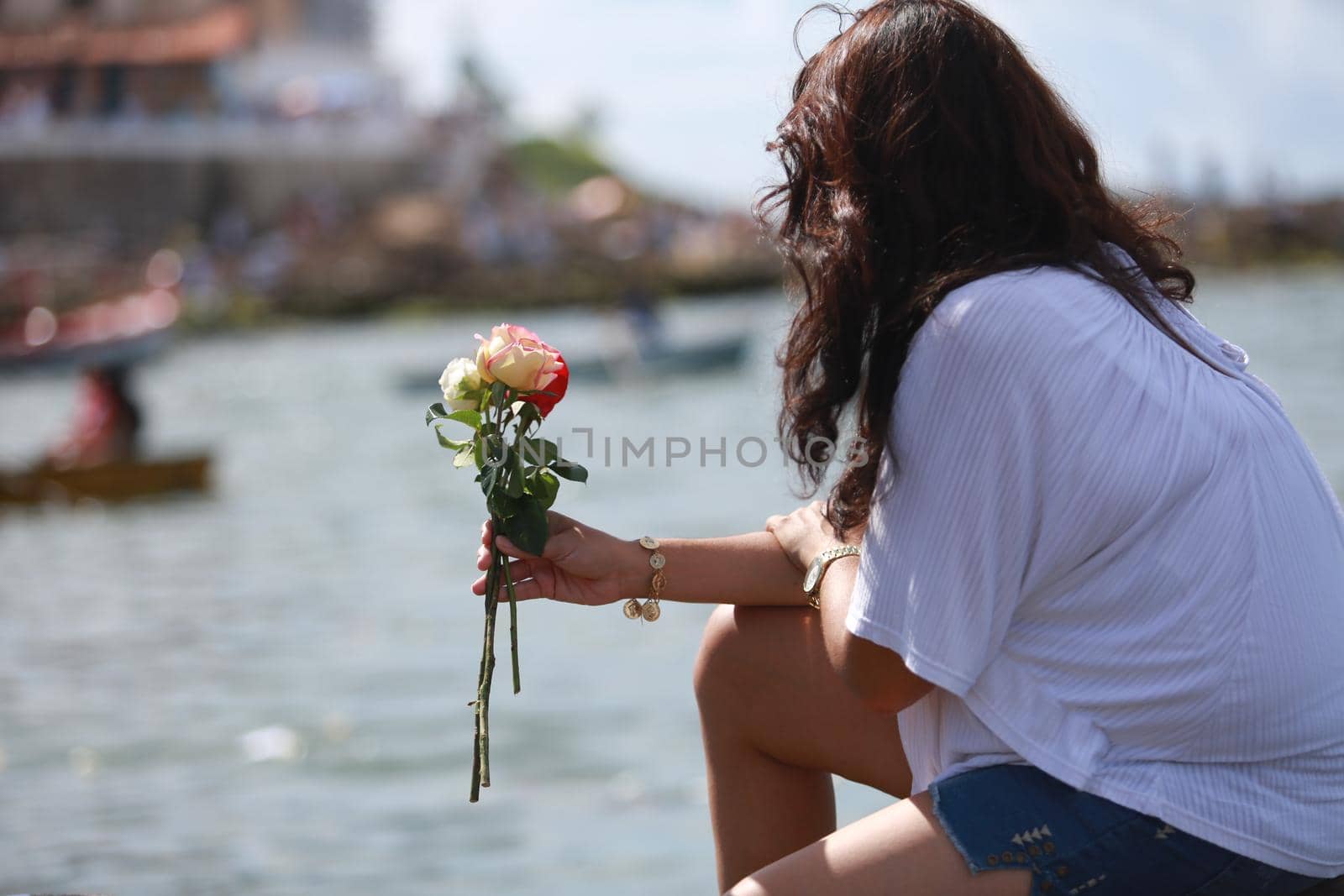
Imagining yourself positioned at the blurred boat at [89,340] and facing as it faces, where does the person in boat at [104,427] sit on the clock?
The person in boat is roughly at 3 o'clock from the blurred boat.

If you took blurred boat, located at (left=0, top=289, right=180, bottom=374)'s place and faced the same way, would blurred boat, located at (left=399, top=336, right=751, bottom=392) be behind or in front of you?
in front

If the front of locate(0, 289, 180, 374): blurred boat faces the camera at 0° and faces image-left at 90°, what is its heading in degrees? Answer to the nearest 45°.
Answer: approximately 270°

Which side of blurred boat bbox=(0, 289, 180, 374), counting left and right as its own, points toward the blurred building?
left

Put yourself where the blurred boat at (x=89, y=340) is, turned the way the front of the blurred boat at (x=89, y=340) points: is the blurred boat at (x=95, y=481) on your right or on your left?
on your right
